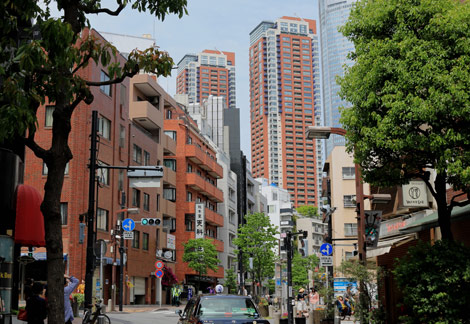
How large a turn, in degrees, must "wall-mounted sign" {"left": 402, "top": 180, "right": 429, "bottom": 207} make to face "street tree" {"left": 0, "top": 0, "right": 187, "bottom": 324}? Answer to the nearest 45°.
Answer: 0° — it already faces it

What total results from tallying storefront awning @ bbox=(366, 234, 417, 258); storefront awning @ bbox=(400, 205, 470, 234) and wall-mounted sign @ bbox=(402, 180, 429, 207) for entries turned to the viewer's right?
0

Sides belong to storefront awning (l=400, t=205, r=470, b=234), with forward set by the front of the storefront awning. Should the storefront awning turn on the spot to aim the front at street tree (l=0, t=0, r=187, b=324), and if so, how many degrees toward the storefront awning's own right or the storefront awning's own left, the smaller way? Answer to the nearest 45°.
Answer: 0° — it already faces it

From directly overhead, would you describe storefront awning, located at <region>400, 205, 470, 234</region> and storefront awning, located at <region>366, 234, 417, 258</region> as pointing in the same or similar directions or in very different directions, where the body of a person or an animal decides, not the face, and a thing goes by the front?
same or similar directions

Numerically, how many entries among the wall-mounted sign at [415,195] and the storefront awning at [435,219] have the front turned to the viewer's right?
0

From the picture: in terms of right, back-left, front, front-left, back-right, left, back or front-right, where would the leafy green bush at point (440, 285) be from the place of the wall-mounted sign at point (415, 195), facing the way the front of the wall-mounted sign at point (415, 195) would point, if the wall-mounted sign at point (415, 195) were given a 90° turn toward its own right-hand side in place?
left

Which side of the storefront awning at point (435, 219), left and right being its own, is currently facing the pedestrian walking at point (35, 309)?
front

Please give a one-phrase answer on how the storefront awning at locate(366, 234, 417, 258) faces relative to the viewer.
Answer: facing the viewer and to the left of the viewer

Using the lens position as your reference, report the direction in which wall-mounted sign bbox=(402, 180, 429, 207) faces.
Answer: facing the viewer

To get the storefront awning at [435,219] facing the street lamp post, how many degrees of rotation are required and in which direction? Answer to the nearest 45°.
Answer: approximately 90° to its right

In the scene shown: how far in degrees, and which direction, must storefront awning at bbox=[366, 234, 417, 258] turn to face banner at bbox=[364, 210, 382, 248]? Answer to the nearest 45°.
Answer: approximately 45° to its left
